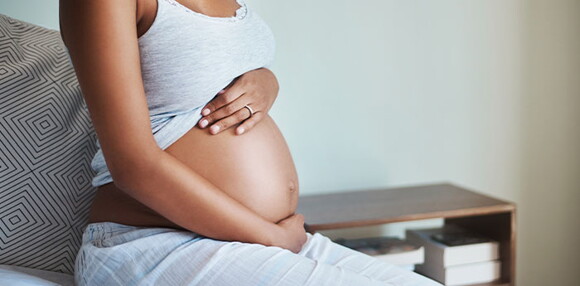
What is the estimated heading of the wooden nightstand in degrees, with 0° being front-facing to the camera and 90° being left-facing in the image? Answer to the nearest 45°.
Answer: approximately 315°

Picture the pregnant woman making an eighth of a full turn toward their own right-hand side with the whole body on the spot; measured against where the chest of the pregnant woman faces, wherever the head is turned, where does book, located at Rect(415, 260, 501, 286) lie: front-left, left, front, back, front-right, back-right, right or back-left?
left

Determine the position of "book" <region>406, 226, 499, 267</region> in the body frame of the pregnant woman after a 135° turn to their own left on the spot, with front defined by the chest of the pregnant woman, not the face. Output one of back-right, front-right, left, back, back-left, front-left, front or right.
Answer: right

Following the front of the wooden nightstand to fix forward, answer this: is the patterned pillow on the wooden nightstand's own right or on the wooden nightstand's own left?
on the wooden nightstand's own right

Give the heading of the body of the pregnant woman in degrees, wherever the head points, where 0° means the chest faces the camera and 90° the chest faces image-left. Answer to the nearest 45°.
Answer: approximately 270°

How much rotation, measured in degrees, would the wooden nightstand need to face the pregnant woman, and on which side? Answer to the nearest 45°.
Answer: approximately 90° to its right

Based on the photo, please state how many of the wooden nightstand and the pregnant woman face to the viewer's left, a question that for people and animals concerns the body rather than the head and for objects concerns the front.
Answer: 0

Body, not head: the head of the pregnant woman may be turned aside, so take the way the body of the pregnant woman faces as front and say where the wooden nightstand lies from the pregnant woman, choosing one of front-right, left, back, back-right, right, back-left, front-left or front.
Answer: front-left

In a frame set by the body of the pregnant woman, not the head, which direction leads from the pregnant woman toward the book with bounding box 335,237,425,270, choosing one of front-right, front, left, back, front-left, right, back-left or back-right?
front-left
